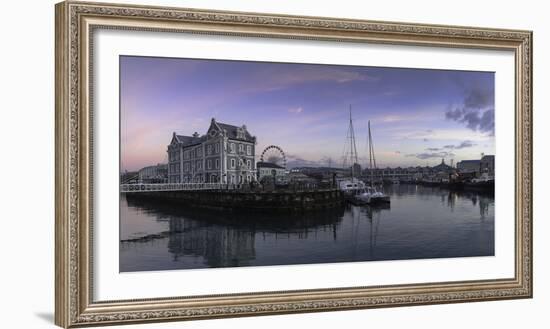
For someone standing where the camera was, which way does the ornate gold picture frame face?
facing the viewer and to the right of the viewer
